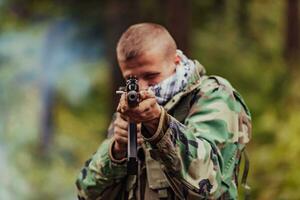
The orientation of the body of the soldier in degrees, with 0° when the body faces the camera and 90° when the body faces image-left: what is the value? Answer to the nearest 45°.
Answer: approximately 45°

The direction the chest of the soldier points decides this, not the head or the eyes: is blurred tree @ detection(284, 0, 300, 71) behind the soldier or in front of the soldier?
behind

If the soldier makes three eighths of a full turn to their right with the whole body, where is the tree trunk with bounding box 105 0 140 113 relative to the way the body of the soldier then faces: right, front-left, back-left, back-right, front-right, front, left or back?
front

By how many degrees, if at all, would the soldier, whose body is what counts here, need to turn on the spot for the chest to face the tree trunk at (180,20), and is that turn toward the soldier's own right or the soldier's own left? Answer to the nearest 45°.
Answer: approximately 135° to the soldier's own right
